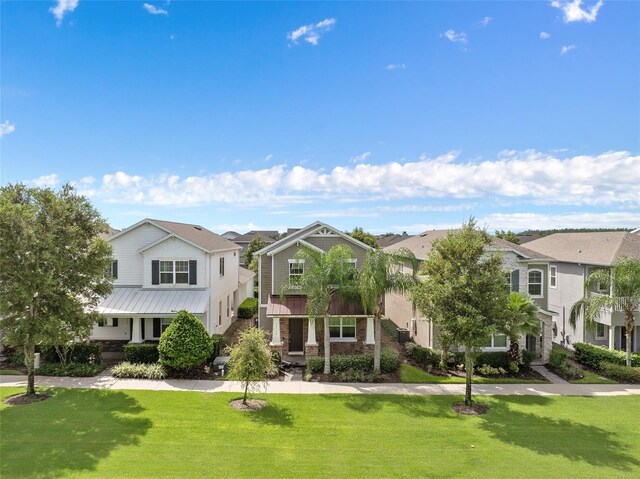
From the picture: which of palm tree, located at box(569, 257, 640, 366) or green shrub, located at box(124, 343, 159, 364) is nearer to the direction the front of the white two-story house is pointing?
the green shrub

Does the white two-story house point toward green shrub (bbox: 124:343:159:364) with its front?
yes

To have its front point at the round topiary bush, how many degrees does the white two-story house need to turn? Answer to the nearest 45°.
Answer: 0° — it already faces it

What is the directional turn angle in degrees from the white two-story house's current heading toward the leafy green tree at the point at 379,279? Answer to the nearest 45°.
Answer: approximately 45° to its left

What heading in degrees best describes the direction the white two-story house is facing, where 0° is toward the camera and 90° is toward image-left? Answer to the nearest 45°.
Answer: approximately 0°

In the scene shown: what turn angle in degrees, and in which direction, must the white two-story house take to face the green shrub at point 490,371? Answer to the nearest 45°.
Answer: approximately 45° to its left
